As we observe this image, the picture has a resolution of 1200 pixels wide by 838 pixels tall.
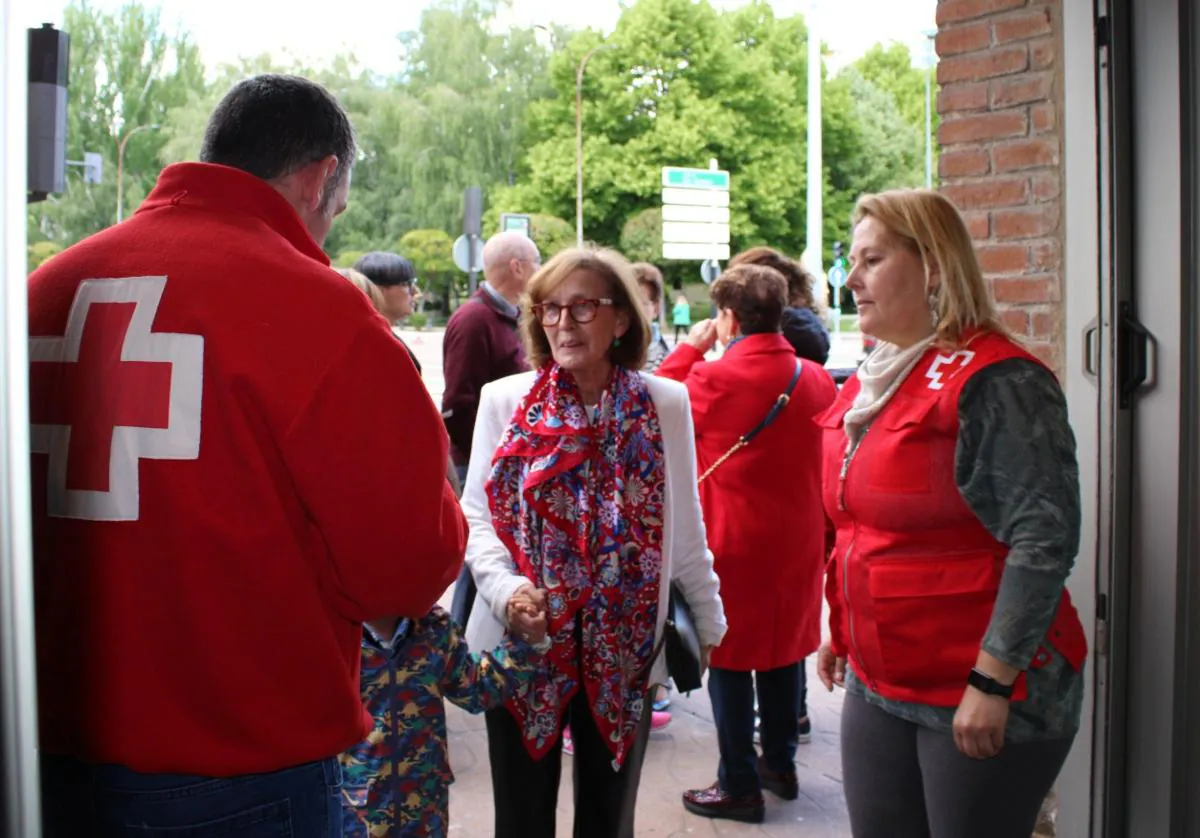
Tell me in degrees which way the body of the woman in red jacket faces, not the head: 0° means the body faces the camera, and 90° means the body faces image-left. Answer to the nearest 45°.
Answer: approximately 135°

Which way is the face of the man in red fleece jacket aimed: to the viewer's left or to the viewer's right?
to the viewer's right

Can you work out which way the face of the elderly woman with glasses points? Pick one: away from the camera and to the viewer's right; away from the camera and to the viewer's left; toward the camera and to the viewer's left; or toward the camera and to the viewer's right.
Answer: toward the camera and to the viewer's left

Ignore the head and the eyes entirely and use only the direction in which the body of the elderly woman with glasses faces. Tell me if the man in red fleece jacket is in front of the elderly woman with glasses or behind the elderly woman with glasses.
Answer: in front

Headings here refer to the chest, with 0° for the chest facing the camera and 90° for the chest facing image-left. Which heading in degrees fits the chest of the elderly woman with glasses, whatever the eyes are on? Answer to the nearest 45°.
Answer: approximately 0°

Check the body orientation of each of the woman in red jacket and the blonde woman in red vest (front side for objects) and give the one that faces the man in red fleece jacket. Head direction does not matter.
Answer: the blonde woman in red vest

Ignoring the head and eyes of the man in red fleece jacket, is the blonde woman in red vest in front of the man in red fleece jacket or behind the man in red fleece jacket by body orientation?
in front

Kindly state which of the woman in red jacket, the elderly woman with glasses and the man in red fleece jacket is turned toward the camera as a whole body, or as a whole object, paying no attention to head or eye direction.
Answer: the elderly woman with glasses

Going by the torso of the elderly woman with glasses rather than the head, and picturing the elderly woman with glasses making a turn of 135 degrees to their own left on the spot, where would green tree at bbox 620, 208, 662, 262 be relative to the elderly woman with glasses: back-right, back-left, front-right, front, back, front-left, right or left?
front-left

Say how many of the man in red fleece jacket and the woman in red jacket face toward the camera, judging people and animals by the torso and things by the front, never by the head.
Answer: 0

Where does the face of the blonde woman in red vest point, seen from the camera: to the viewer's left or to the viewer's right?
to the viewer's left

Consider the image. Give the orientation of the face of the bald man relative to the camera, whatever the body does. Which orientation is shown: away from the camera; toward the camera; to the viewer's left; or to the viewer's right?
to the viewer's right

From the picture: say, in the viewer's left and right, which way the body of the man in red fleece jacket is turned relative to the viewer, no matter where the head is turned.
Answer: facing away from the viewer and to the right of the viewer
